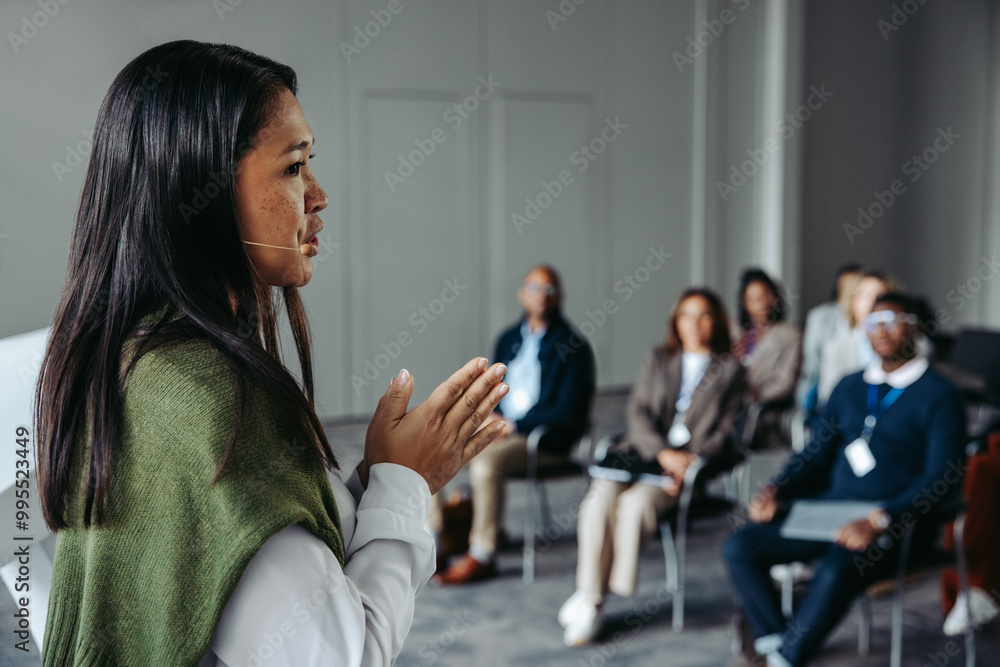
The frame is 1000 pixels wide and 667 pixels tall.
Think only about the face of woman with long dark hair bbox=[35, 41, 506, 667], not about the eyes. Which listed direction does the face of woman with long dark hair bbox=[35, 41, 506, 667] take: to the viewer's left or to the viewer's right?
to the viewer's right

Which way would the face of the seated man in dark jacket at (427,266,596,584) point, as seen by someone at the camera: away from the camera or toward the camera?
toward the camera

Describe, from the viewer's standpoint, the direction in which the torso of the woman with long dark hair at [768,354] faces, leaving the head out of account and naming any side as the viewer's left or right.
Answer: facing the viewer and to the left of the viewer

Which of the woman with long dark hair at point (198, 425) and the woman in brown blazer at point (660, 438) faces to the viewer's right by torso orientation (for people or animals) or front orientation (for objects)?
the woman with long dark hair

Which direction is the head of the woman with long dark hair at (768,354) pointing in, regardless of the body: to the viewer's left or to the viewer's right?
to the viewer's left

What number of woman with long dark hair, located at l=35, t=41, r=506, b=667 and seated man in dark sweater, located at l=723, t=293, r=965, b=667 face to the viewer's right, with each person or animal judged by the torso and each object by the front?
1

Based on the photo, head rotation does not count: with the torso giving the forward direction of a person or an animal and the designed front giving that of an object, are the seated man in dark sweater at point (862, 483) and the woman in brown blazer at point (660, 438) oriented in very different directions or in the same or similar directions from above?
same or similar directions

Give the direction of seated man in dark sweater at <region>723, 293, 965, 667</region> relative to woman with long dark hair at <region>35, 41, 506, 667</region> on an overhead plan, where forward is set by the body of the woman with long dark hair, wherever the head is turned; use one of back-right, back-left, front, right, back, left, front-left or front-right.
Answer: front-left

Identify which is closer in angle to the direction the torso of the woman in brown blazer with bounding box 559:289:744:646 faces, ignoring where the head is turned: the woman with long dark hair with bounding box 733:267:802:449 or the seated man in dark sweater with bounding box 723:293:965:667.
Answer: the seated man in dark sweater

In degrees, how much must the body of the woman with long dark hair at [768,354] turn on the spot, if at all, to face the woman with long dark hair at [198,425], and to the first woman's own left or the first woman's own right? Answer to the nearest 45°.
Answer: approximately 45° to the first woman's own left

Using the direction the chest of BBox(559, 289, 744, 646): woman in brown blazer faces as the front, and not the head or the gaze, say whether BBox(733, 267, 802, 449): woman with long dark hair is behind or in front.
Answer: behind

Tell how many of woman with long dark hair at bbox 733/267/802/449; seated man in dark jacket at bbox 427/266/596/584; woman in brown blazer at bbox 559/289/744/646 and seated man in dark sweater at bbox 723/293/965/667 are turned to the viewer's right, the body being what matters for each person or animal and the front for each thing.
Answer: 0

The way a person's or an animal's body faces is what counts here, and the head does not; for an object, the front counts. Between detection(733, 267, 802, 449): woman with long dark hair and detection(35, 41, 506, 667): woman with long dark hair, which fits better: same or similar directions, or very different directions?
very different directions

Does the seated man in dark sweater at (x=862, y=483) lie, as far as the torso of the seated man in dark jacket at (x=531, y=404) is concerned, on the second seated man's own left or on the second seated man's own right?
on the second seated man's own left
